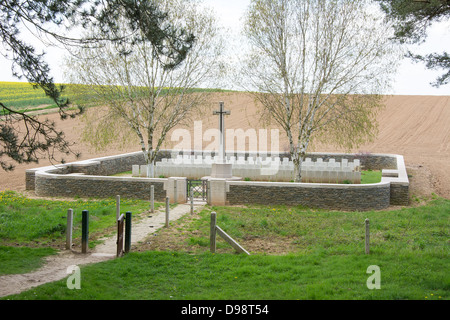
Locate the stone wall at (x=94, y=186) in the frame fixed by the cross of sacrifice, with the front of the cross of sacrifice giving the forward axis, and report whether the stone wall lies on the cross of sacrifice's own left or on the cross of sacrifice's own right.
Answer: on the cross of sacrifice's own right

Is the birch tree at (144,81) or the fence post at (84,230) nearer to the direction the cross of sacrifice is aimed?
the fence post

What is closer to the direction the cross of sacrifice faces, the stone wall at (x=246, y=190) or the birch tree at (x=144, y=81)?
the stone wall

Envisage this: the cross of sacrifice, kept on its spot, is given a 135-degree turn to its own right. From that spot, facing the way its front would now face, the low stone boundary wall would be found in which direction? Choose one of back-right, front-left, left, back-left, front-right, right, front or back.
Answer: back

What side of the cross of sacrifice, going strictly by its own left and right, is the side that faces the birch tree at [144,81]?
right

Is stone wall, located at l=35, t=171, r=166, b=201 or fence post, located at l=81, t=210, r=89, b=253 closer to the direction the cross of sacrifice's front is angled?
the fence post

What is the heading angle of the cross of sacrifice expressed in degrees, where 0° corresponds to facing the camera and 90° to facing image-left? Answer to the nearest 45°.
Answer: approximately 0°

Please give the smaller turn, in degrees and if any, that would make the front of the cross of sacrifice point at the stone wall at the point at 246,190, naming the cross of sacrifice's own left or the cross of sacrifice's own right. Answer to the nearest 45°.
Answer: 0° — it already faces it

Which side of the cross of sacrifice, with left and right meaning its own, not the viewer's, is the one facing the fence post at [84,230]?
front
